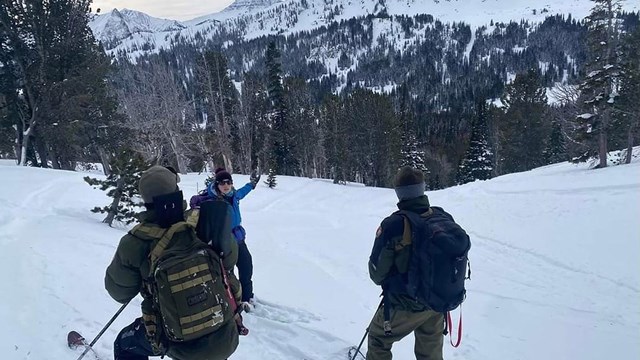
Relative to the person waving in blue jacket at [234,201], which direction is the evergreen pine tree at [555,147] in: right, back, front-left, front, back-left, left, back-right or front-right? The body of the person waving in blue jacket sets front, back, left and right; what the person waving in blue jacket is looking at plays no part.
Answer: back-left

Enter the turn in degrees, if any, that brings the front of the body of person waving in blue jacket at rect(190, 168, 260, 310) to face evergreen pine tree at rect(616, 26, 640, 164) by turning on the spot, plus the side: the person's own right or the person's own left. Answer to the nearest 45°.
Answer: approximately 135° to the person's own left

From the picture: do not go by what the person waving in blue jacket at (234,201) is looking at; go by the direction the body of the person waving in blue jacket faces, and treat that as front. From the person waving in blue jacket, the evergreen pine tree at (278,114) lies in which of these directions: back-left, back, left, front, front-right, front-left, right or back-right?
back

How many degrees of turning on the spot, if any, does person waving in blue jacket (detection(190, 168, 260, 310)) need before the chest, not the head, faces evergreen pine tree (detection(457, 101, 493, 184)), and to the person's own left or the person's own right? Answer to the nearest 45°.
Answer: approximately 135° to the person's own left

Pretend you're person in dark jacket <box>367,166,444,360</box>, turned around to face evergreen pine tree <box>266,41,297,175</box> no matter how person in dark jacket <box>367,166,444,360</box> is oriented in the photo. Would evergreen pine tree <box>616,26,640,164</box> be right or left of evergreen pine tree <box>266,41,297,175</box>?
right

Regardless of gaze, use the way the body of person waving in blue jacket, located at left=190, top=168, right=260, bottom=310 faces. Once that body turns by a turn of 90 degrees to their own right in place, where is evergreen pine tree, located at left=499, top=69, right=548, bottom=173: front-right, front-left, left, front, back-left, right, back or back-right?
back-right

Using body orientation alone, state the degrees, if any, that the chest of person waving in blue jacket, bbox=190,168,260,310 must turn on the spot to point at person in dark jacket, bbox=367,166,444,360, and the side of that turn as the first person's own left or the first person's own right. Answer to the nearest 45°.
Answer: approximately 45° to the first person's own left

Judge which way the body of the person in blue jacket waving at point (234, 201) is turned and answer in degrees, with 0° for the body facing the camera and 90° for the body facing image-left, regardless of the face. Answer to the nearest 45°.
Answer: approximately 0°

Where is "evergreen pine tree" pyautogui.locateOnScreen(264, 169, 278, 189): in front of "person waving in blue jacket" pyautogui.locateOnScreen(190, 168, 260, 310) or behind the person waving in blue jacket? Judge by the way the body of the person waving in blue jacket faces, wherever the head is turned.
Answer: behind

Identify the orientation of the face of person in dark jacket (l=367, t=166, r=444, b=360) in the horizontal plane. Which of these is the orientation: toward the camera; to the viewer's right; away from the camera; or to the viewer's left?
away from the camera
